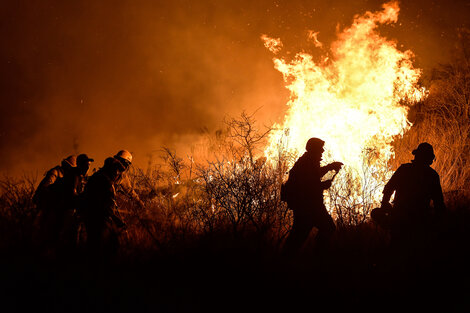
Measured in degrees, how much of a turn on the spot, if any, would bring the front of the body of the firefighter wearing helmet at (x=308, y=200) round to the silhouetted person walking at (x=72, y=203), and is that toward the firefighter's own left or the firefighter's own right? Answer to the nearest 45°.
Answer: approximately 180°

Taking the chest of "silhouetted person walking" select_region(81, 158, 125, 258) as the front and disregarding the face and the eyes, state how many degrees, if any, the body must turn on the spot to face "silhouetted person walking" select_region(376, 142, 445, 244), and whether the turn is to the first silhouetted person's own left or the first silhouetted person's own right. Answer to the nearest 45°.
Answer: approximately 45° to the first silhouetted person's own right

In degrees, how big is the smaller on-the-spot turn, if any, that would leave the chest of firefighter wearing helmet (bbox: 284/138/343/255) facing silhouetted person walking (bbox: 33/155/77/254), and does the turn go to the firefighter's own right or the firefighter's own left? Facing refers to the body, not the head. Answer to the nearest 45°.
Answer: approximately 180°

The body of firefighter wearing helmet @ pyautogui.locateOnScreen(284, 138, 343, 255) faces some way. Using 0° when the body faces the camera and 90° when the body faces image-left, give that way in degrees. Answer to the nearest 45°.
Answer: approximately 270°

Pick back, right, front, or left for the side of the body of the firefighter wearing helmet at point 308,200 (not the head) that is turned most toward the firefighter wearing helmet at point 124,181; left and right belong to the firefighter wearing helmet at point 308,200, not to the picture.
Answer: back

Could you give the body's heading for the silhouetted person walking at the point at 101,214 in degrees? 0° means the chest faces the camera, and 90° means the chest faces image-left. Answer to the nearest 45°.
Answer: approximately 270°

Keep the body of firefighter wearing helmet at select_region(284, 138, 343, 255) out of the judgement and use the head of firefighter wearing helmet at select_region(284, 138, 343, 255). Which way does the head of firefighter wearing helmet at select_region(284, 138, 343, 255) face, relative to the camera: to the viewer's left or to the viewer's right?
to the viewer's right

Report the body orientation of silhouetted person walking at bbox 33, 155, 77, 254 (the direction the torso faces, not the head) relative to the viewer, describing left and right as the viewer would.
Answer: facing to the right of the viewer

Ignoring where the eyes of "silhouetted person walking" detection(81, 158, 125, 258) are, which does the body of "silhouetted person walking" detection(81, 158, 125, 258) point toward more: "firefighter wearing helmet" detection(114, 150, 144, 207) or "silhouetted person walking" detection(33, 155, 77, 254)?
the firefighter wearing helmet

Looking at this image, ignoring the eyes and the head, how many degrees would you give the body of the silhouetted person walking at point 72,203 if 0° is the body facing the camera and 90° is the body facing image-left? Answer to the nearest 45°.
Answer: approximately 270°

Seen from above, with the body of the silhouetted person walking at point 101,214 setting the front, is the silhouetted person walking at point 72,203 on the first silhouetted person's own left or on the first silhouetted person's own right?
on the first silhouetted person's own left
